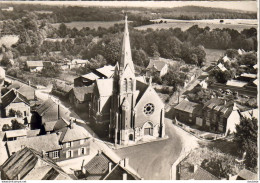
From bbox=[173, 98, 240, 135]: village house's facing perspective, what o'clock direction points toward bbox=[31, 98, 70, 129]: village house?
bbox=[31, 98, 70, 129]: village house is roughly at 1 o'clock from bbox=[173, 98, 240, 135]: village house.

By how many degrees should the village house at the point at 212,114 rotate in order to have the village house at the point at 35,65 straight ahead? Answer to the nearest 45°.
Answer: approximately 45° to its right

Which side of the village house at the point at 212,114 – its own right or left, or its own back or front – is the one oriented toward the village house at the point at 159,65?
right

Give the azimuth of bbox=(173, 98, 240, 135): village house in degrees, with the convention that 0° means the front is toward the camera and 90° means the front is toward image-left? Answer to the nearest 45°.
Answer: approximately 45°

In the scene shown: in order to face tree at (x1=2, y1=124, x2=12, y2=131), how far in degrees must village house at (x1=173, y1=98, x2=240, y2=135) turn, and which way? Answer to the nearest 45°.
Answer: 0° — it already faces it
